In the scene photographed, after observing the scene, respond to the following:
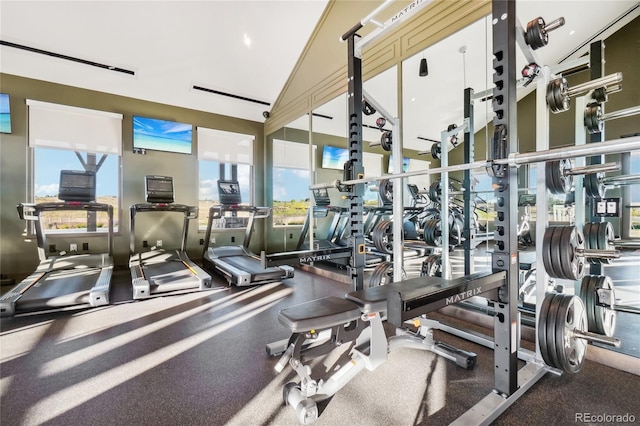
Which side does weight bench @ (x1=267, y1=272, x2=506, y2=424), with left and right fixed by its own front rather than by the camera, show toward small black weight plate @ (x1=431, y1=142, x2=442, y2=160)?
back

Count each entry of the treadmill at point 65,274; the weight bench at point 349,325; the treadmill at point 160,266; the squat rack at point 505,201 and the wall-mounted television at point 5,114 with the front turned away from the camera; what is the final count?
2

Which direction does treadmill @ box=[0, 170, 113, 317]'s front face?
away from the camera

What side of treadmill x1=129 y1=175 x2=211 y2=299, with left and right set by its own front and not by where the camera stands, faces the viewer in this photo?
back

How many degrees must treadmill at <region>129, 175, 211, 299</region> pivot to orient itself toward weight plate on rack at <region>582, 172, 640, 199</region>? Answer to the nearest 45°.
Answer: approximately 135° to its right

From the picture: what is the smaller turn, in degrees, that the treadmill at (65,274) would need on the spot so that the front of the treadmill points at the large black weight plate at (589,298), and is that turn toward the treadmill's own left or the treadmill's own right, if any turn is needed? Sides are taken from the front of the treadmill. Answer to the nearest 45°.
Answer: approximately 135° to the treadmill's own right

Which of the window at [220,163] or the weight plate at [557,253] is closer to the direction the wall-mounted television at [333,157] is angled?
the weight plate

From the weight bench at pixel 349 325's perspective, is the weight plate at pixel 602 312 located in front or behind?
behind

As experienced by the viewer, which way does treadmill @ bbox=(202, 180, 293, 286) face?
facing away from the viewer and to the left of the viewer

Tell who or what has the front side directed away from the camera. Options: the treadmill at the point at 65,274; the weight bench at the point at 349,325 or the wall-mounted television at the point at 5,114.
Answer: the treadmill

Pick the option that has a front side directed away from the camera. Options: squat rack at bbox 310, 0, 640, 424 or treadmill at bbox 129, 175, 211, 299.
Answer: the treadmill
